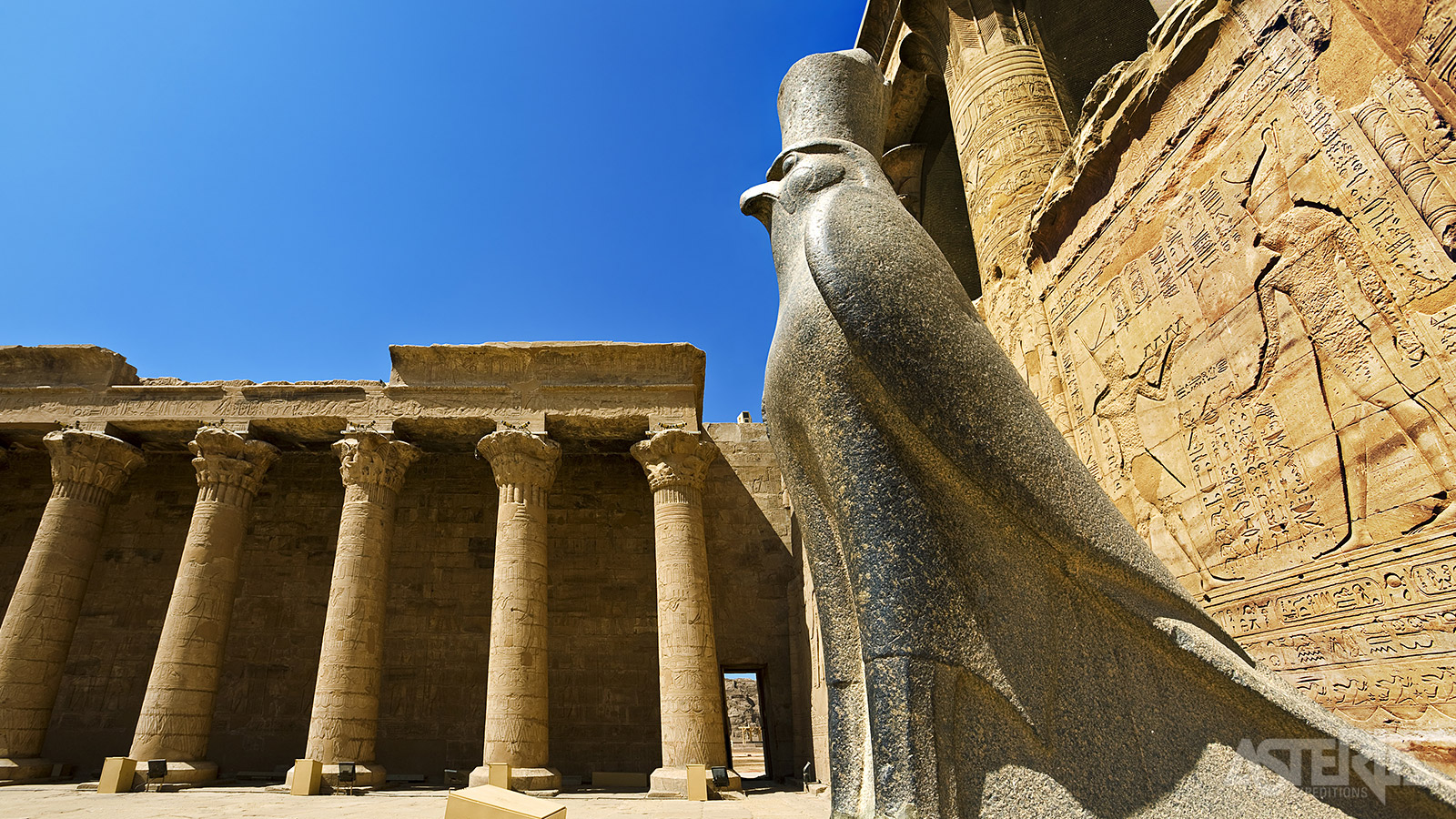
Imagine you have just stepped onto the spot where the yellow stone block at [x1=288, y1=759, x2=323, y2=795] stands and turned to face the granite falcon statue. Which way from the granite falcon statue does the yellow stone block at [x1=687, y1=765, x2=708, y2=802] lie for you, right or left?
left

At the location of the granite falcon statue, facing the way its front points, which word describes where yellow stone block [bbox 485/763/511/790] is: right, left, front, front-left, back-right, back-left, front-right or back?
front-right

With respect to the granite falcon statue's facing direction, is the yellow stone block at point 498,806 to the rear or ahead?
ahead

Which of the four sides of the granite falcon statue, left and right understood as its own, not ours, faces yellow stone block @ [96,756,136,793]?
front

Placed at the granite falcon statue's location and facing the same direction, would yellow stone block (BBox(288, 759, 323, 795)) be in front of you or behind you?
in front

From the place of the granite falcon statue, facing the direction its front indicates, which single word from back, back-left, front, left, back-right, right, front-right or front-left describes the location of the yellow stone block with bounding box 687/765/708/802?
front-right

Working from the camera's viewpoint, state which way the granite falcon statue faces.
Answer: facing to the left of the viewer

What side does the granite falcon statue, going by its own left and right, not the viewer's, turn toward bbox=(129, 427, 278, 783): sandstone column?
front
